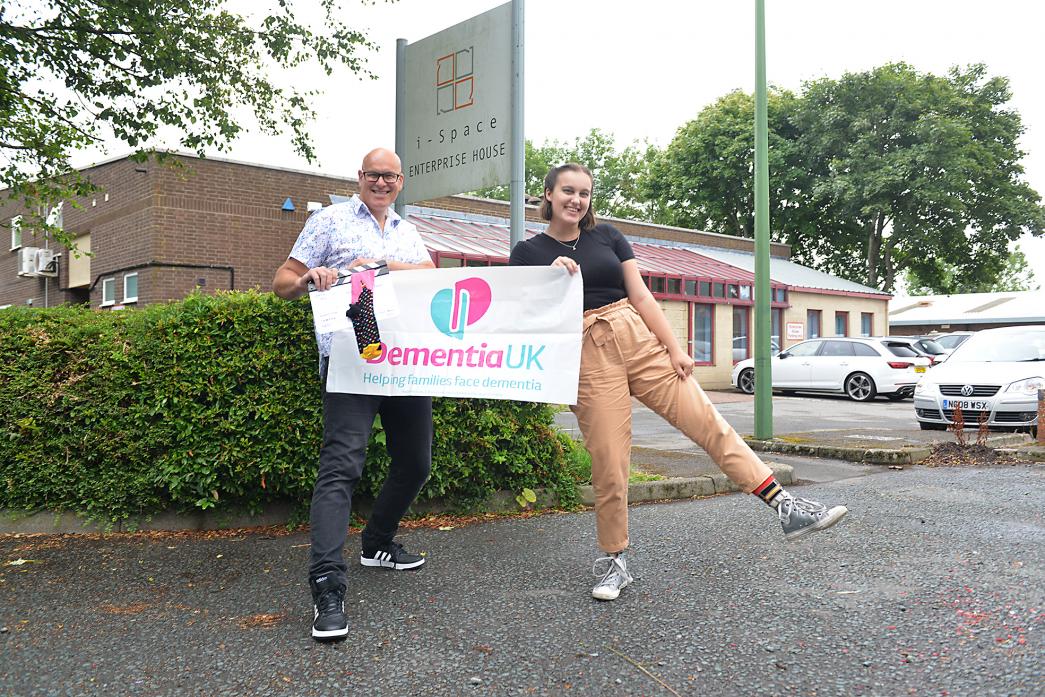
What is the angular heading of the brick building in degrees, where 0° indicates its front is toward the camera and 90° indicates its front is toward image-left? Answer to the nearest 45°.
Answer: approximately 315°

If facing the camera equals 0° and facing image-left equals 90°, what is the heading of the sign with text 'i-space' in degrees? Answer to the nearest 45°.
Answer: approximately 45°

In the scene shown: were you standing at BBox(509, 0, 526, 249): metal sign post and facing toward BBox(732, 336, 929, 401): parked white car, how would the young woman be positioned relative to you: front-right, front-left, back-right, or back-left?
back-right

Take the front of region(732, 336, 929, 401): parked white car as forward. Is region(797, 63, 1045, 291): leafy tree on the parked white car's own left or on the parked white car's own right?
on the parked white car's own right

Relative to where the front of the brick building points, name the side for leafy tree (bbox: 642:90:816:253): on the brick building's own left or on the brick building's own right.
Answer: on the brick building's own left

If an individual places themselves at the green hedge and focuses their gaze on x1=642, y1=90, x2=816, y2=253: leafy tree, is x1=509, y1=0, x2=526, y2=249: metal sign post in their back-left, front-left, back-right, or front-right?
front-right

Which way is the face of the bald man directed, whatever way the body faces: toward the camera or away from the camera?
toward the camera

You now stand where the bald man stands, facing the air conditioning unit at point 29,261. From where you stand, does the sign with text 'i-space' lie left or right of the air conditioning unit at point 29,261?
right

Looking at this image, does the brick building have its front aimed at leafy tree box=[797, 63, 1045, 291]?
no

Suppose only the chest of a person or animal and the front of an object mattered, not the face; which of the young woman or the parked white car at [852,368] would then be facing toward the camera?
the young woman

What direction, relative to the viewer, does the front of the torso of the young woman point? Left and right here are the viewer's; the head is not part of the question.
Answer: facing the viewer

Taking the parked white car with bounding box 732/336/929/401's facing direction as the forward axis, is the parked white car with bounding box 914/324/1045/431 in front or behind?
behind

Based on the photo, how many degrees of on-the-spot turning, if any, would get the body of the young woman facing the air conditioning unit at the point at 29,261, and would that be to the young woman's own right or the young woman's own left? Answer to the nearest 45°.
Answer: approximately 135° to the young woman's own right

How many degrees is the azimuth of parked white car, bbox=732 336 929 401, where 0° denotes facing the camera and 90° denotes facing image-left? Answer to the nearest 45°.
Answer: approximately 135°

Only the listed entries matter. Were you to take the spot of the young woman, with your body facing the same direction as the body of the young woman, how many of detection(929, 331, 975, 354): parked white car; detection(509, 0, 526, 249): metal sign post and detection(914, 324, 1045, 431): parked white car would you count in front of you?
0

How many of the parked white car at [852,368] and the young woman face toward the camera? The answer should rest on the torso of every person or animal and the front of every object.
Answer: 1

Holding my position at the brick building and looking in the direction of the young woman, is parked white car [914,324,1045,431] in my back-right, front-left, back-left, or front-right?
front-left

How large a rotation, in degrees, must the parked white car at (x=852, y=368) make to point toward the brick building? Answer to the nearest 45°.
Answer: approximately 45° to its left
